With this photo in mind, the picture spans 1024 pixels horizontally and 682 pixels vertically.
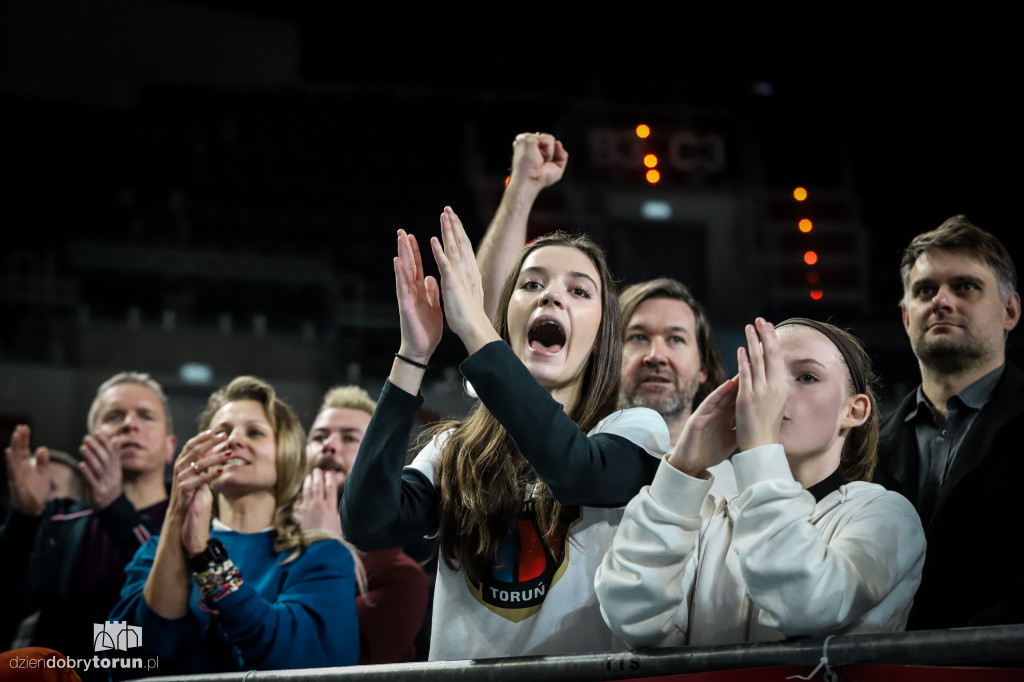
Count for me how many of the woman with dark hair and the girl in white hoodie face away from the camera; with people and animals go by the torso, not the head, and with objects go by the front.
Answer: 0

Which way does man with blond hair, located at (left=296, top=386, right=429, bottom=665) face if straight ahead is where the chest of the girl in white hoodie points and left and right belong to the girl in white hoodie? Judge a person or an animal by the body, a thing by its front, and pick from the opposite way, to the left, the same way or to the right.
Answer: the same way

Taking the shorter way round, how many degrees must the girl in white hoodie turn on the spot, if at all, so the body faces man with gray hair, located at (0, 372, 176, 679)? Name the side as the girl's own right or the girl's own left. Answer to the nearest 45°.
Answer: approximately 90° to the girl's own right

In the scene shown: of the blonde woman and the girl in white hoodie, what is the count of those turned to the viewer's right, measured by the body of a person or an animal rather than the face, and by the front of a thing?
0

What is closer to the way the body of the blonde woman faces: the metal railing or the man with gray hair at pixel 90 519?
the metal railing

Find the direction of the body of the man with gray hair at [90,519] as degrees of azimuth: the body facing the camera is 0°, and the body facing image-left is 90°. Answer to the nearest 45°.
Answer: approximately 45°

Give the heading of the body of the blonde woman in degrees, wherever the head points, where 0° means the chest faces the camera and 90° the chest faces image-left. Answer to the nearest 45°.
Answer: approximately 45°

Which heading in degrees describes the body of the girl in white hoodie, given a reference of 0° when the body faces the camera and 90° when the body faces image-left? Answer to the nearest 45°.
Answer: approximately 45°

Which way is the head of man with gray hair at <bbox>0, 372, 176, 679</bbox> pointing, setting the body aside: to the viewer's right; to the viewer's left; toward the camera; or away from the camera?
toward the camera

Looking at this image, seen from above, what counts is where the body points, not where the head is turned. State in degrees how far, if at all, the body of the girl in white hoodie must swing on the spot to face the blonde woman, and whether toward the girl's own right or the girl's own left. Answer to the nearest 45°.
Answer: approximately 90° to the girl's own right

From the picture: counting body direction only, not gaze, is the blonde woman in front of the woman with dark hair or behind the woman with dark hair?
behind

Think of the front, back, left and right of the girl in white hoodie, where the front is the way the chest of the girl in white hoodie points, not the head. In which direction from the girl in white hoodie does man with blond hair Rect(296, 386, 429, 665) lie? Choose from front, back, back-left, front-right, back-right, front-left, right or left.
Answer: right

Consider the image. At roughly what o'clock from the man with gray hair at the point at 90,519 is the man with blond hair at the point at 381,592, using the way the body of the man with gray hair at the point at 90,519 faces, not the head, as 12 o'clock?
the man with blond hair at the point at 381,592 is roughly at 9 o'clock from the man with gray hair at the point at 90,519.

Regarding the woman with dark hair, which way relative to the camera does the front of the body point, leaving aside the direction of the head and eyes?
toward the camera
